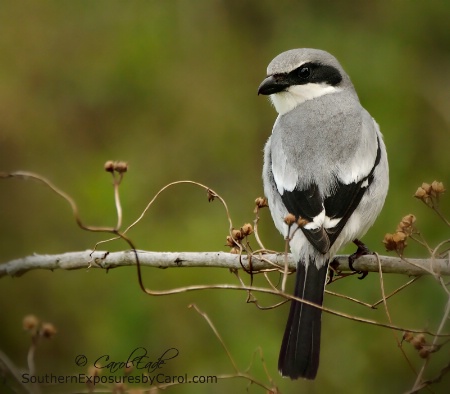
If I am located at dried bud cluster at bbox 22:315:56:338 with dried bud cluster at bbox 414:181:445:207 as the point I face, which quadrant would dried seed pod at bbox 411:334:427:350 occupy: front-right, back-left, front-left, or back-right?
front-right

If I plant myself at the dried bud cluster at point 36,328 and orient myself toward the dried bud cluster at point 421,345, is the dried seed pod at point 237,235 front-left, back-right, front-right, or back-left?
front-left

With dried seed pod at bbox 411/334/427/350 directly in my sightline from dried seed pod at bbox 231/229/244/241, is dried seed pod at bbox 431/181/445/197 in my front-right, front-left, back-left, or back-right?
front-left

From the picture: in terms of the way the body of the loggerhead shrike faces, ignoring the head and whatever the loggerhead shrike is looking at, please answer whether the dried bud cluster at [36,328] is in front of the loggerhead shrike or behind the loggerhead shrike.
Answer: behind

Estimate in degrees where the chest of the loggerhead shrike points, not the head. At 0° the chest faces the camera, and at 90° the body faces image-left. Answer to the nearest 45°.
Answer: approximately 180°

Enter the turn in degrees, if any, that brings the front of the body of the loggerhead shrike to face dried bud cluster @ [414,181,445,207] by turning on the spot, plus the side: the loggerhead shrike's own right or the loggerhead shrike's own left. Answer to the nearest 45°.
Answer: approximately 135° to the loggerhead shrike's own right

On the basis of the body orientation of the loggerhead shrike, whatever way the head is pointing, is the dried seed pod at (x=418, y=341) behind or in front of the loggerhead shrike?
behind
